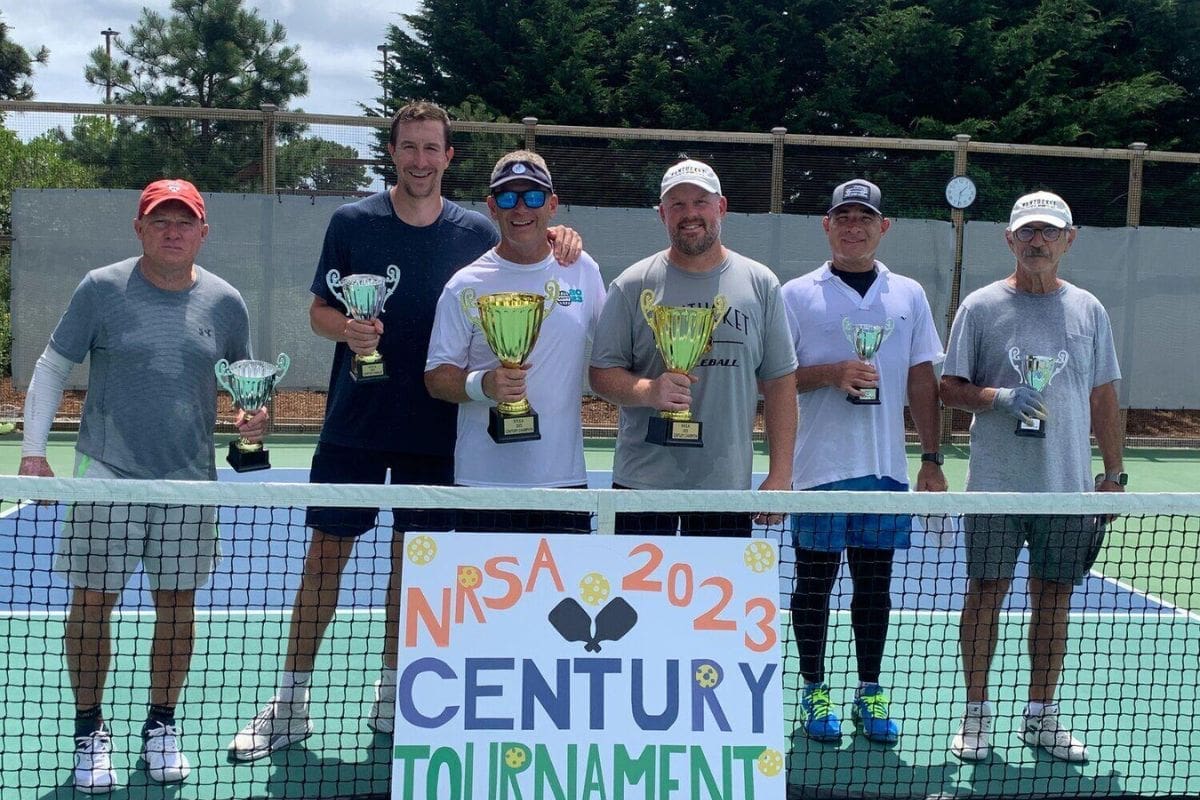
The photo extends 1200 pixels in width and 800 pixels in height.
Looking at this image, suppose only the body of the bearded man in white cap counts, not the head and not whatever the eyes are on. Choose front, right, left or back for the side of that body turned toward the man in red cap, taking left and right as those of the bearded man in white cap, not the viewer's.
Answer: right

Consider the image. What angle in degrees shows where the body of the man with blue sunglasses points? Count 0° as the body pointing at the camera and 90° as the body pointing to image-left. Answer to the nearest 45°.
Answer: approximately 0°

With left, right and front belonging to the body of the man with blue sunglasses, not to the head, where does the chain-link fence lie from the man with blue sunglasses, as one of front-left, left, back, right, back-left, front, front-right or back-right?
back

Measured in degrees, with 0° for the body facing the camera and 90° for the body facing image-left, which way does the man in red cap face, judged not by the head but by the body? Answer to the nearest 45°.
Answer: approximately 0°

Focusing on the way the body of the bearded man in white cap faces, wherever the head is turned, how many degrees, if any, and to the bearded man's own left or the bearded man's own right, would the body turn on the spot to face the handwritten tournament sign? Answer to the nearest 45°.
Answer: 0° — they already face it

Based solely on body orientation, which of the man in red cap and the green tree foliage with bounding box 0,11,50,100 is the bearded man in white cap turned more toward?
the man in red cap
